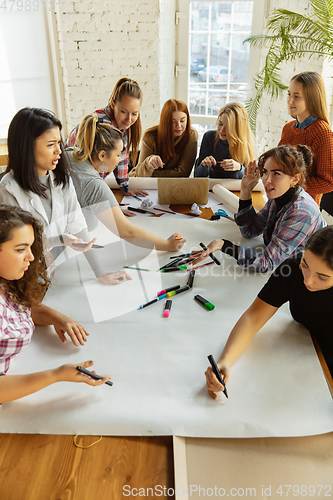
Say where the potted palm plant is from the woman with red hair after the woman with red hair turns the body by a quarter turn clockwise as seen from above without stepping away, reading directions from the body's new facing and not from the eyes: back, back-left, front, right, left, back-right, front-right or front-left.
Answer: back-right

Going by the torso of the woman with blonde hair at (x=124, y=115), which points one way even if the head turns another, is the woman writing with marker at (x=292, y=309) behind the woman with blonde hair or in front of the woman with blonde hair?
in front

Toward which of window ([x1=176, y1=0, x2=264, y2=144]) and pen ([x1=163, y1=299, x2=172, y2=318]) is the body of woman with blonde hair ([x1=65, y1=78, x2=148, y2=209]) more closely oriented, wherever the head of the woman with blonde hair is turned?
the pen

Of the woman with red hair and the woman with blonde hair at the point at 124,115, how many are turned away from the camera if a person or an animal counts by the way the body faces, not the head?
0

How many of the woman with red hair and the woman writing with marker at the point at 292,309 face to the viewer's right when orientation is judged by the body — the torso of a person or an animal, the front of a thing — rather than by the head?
0

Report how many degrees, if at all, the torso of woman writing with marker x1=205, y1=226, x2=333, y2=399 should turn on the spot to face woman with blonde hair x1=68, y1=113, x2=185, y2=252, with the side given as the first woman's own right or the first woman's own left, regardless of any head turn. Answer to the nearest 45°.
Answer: approximately 90° to the first woman's own right

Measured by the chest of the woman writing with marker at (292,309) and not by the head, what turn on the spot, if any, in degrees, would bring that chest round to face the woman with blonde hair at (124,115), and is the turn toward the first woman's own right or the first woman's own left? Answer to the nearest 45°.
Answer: approximately 90° to the first woman's own right

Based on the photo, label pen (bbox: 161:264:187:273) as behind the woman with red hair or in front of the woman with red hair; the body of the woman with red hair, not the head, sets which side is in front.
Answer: in front

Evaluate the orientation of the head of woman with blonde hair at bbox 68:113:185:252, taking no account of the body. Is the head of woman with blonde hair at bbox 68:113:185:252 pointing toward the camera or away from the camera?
away from the camera

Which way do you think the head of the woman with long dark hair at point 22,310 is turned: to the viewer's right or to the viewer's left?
to the viewer's right

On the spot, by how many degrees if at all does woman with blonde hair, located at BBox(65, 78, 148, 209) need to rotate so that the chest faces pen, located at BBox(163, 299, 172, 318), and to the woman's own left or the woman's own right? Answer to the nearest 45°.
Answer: approximately 45° to the woman's own right
